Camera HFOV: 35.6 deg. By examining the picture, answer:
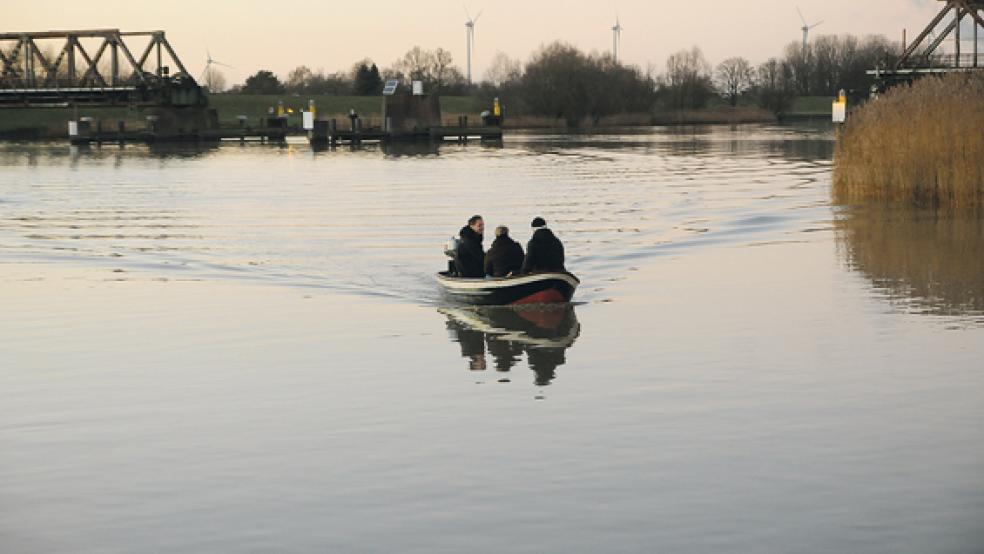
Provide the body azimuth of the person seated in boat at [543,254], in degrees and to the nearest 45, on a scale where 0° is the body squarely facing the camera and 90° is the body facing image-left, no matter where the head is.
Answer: approximately 135°
